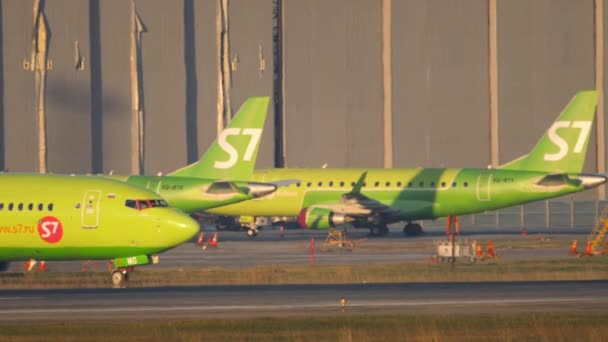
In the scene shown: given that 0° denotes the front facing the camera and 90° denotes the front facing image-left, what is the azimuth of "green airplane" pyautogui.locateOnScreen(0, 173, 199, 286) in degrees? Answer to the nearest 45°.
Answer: approximately 270°
